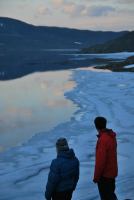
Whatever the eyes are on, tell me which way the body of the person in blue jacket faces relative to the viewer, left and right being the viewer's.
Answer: facing away from the viewer and to the left of the viewer

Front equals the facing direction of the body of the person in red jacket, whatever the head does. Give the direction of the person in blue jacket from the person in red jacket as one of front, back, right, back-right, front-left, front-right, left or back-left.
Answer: front-left

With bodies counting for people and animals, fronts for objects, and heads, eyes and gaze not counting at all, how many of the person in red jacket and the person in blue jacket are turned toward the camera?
0

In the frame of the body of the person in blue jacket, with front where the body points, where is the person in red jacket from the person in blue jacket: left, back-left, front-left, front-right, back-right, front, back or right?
right
